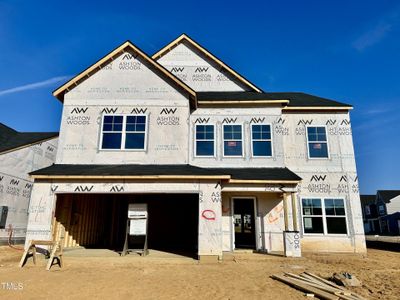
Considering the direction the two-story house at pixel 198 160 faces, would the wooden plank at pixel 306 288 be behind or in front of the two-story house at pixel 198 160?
in front

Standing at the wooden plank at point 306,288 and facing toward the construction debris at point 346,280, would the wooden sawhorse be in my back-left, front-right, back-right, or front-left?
back-left

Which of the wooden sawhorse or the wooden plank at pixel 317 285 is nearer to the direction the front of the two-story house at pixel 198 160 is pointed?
the wooden plank

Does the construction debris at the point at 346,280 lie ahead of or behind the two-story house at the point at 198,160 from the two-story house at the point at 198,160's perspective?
ahead

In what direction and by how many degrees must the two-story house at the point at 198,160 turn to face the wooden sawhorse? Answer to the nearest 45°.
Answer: approximately 45° to its right

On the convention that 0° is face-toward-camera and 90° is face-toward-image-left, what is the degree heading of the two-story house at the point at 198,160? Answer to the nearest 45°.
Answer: approximately 0°

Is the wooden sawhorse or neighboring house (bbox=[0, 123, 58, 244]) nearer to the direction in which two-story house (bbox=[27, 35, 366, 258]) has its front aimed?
the wooden sawhorse

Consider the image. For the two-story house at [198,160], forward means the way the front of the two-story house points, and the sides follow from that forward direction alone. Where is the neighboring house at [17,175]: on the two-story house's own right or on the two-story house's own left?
on the two-story house's own right

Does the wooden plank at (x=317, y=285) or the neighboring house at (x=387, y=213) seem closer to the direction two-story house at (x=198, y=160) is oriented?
the wooden plank

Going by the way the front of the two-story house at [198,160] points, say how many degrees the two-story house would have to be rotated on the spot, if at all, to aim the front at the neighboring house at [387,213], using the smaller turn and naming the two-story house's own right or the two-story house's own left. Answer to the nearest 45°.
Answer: approximately 135° to the two-story house's own left

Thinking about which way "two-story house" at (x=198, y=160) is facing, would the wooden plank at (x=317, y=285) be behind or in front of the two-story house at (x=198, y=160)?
in front

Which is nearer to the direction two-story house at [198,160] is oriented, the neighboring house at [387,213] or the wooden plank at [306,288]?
the wooden plank
